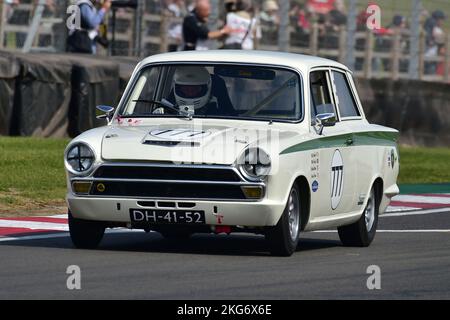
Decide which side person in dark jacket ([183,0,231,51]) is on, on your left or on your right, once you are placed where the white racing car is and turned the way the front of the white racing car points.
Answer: on your right

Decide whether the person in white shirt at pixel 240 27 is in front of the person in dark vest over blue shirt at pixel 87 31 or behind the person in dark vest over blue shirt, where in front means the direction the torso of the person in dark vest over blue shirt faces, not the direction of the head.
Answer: in front

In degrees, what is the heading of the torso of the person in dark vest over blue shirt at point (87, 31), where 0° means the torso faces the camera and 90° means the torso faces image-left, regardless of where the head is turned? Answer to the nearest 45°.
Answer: approximately 270°

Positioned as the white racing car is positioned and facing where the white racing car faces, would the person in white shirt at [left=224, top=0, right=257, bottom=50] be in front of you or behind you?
behind

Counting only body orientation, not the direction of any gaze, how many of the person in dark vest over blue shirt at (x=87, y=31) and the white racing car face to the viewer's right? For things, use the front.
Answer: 1

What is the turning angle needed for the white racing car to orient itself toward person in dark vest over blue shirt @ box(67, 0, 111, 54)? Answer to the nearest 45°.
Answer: approximately 135° to its right

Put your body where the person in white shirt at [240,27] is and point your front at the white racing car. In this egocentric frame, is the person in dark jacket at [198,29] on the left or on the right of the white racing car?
right

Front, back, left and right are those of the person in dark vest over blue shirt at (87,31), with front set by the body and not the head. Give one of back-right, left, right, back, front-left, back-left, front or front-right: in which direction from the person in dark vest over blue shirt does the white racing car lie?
right
